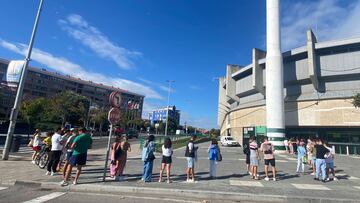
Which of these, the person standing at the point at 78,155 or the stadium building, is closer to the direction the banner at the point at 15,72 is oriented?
the person standing

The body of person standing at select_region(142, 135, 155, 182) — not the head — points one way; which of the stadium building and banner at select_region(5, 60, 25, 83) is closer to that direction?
the stadium building

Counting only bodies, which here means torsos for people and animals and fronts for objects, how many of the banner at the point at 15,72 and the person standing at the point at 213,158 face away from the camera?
1

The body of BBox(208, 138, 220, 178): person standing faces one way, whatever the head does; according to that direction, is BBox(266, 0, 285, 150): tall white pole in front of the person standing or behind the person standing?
in front

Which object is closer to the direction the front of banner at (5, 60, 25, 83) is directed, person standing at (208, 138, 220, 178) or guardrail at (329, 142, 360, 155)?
the person standing

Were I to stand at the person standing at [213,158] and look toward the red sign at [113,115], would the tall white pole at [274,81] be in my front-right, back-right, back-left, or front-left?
back-right
